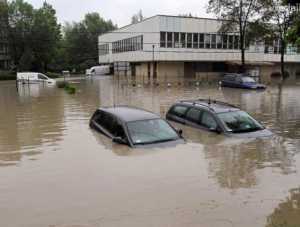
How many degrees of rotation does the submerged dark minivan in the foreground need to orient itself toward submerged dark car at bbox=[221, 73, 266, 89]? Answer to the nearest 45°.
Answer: approximately 135° to its left
